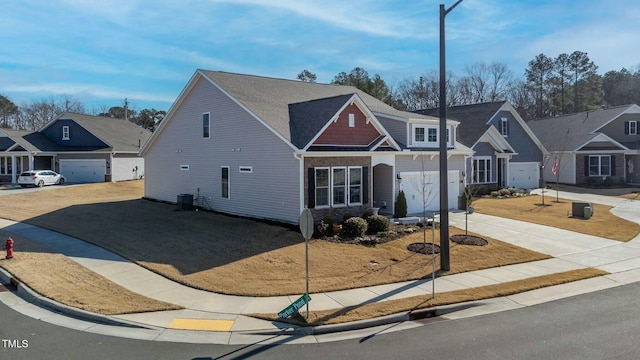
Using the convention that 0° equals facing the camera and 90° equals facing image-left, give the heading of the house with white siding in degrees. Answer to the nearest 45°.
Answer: approximately 315°

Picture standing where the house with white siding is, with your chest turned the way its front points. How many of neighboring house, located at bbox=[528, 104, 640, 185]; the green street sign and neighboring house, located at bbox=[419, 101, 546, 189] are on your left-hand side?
2

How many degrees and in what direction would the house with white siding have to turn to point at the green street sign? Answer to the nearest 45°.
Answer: approximately 45° to its right

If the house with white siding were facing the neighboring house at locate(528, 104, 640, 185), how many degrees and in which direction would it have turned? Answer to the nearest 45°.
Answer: approximately 90° to its left

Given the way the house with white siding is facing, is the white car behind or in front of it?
behind

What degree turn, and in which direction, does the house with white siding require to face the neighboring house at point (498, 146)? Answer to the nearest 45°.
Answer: approximately 90° to its left

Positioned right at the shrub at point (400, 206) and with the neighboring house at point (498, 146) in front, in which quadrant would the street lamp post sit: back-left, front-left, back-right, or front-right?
back-right

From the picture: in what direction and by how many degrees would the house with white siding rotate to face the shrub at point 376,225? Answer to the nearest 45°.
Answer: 0° — it already faces it

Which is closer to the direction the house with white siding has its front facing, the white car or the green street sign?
the green street sign

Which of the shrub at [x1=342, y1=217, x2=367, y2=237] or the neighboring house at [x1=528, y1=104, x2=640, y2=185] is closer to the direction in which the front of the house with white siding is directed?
the shrub

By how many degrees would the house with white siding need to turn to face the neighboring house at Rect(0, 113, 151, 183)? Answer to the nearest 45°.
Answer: approximately 180°
